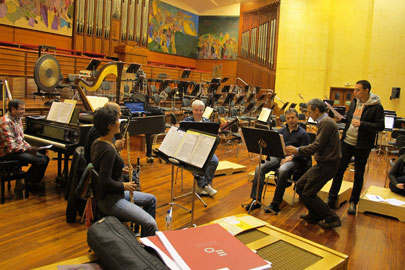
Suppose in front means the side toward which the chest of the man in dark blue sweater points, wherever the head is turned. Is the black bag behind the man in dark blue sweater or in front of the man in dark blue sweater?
in front

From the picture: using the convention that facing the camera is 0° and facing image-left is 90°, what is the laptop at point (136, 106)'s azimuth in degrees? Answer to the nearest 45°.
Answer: approximately 0°

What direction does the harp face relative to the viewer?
to the viewer's right

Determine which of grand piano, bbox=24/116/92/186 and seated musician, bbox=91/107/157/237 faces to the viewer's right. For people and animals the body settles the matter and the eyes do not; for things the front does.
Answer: the seated musician

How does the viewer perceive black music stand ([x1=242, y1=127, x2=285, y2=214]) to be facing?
facing away from the viewer and to the right of the viewer

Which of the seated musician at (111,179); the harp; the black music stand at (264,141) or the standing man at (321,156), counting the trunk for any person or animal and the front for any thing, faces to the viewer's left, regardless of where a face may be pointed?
the standing man

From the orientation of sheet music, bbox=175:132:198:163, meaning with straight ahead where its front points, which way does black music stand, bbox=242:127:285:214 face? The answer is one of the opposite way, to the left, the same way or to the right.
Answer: the opposite way

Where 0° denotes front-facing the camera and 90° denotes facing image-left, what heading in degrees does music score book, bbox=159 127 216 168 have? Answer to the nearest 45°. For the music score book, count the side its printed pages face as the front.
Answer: approximately 45°

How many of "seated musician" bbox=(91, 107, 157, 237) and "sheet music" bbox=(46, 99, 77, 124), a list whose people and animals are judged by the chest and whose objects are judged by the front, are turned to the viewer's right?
1

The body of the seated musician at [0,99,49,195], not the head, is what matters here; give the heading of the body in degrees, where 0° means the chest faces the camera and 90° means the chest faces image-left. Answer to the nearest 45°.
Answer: approximately 270°

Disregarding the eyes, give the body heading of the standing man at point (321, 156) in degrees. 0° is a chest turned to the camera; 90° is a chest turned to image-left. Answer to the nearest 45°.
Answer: approximately 90°

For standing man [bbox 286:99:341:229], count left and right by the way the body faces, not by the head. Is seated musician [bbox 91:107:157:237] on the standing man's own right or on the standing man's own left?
on the standing man's own left

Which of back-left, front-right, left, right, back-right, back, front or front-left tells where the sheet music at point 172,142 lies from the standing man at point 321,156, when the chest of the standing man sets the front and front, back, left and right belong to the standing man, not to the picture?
front-left

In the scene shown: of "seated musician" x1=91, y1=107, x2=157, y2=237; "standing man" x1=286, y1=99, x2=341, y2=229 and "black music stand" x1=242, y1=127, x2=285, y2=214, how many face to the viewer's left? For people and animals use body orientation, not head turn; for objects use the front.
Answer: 1
